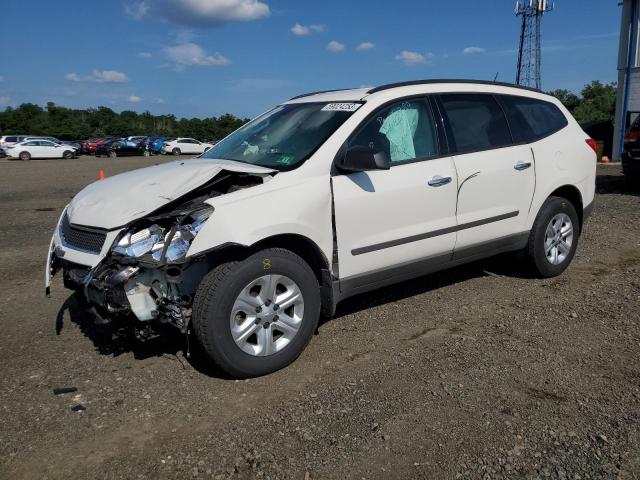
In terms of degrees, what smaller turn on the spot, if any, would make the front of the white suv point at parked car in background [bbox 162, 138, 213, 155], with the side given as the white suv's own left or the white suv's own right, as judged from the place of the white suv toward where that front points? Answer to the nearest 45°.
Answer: approximately 135° to the white suv's own right

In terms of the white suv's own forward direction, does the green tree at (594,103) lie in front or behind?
behind

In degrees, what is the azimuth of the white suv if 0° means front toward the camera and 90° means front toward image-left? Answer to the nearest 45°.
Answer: approximately 45°

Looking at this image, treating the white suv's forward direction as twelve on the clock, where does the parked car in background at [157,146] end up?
The parked car in background is roughly at 4 o'clock from the white suv.
